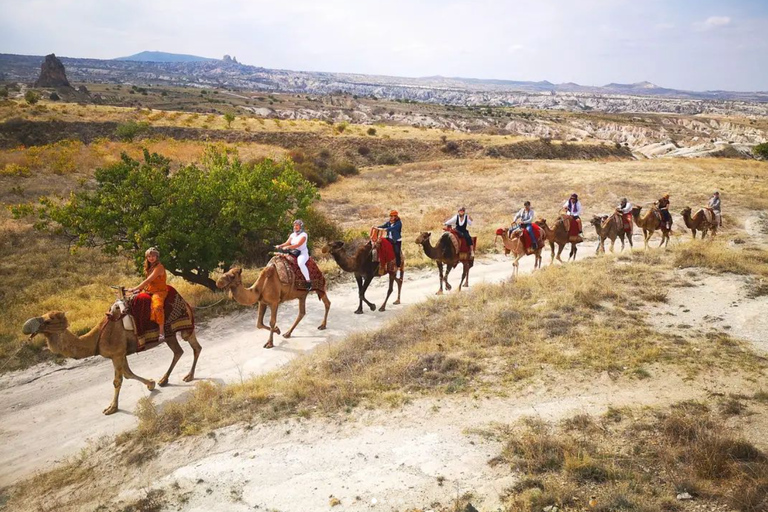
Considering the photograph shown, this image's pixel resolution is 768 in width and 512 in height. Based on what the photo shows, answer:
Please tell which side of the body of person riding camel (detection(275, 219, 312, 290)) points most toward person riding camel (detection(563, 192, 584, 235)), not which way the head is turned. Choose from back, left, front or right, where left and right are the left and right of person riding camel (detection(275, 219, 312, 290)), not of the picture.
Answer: back

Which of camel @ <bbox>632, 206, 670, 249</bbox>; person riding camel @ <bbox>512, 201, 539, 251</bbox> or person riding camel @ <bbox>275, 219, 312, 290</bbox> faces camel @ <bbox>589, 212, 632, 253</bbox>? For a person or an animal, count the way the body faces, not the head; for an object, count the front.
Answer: camel @ <bbox>632, 206, 670, 249</bbox>

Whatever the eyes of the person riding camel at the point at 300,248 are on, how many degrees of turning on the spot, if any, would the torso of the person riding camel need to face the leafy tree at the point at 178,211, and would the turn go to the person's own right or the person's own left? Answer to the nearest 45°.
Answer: approximately 90° to the person's own right

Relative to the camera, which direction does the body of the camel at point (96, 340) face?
to the viewer's left

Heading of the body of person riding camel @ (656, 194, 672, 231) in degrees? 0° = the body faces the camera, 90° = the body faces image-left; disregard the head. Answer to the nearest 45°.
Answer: approximately 45°

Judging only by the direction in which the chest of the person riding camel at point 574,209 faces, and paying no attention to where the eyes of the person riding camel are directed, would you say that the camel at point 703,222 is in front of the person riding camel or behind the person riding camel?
behind

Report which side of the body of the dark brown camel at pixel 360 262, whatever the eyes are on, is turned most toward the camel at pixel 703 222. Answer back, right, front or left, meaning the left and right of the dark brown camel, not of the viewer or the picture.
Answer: back

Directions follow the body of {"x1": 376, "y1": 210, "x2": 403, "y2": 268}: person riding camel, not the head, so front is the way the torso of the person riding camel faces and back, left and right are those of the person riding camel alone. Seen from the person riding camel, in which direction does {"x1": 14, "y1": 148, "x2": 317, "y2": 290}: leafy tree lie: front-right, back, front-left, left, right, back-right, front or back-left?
front-right

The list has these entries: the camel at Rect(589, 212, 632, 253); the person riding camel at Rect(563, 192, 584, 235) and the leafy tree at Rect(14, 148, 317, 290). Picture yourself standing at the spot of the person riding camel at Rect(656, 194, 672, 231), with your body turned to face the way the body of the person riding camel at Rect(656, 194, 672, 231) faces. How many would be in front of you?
3

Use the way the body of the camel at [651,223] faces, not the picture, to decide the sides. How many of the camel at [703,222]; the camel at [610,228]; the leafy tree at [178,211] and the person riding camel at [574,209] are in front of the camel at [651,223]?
3

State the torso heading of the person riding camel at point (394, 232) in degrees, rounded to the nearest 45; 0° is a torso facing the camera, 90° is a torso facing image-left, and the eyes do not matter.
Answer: approximately 45°
